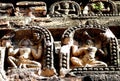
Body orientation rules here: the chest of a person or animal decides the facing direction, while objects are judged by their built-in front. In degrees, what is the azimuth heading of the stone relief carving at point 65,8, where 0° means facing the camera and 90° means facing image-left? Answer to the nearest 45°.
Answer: approximately 0°

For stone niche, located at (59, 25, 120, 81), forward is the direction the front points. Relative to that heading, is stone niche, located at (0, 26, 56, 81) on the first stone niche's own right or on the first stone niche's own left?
on the first stone niche's own right

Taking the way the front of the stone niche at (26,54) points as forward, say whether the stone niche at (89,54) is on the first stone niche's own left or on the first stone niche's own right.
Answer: on the first stone niche's own left

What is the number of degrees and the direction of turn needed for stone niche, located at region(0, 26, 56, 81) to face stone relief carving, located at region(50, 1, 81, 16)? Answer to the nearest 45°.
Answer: approximately 135° to its left

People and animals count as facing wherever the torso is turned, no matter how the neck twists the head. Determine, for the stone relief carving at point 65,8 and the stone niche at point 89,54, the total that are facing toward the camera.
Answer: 2
